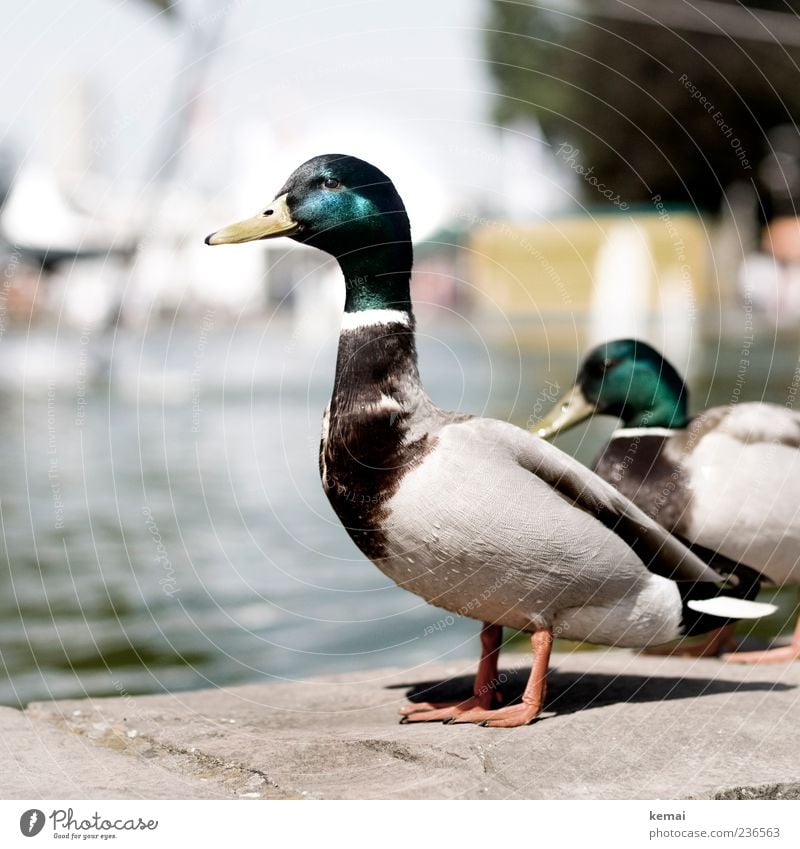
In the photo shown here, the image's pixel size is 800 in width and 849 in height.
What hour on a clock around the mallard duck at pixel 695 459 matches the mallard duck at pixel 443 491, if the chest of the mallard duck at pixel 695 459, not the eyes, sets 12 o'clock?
the mallard duck at pixel 443 491 is roughly at 10 o'clock from the mallard duck at pixel 695 459.

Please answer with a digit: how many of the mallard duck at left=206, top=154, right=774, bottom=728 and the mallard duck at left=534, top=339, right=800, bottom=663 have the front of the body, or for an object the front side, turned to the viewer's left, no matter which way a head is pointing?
2

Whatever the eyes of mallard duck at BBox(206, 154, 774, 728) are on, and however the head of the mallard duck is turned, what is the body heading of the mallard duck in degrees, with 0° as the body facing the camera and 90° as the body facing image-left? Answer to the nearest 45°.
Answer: approximately 90°

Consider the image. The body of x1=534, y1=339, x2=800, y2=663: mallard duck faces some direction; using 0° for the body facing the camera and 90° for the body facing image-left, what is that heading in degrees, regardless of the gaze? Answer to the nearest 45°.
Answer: approximately 90°

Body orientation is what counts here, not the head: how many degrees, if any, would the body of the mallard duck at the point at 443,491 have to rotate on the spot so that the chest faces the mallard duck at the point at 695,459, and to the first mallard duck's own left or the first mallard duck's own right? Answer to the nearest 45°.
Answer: approximately 135° to the first mallard duck's own right
